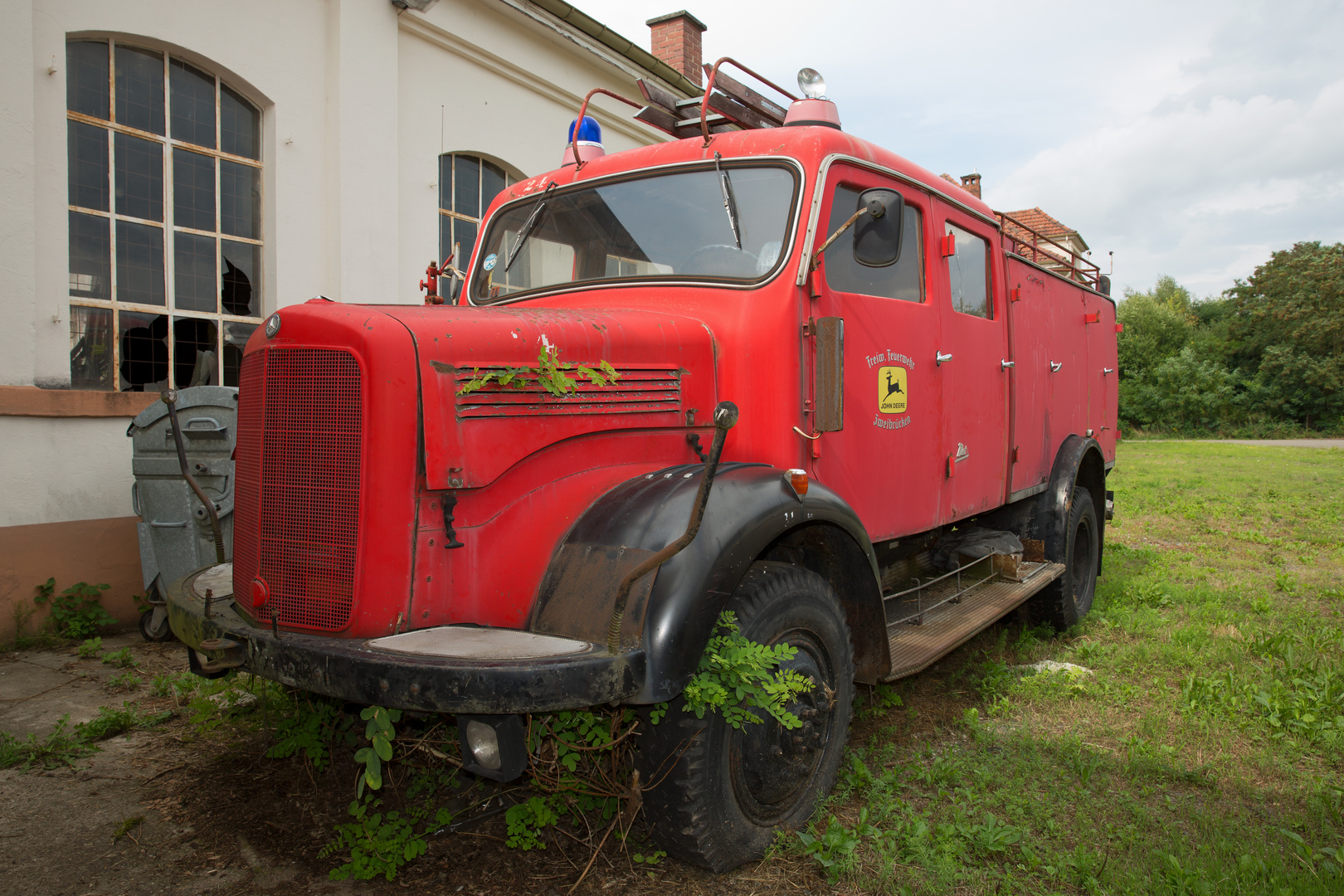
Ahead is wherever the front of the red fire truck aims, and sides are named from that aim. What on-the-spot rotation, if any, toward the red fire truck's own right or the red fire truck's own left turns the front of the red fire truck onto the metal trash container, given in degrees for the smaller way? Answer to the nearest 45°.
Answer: approximately 90° to the red fire truck's own right

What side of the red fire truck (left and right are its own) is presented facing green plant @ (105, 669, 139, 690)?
right

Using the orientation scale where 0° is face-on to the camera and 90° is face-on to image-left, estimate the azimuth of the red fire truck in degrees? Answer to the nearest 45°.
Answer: approximately 45°

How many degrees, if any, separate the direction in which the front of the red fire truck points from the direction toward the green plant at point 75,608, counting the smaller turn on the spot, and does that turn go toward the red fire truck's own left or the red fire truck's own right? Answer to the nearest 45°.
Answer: approximately 90° to the red fire truck's own right

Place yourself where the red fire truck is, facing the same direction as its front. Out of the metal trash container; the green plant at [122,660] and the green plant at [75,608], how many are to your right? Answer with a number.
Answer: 3

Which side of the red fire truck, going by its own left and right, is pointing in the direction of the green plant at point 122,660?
right
